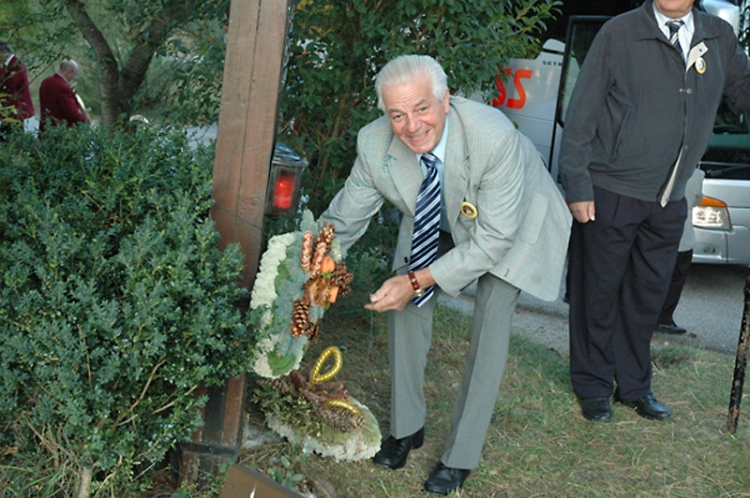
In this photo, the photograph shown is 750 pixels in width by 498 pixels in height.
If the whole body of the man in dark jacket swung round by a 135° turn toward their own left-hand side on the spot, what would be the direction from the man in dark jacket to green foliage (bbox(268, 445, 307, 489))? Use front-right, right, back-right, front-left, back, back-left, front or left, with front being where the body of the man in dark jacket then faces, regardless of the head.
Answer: back-left

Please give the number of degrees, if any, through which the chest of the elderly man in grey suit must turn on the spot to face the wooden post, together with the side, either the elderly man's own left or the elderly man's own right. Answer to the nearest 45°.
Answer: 0° — they already face it

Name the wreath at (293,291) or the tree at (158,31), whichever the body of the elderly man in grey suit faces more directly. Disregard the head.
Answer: the wreath

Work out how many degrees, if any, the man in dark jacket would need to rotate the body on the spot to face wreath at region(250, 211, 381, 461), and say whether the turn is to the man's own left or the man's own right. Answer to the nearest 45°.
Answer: approximately 90° to the man's own right

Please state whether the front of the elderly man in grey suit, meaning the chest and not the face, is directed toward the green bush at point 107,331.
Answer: yes

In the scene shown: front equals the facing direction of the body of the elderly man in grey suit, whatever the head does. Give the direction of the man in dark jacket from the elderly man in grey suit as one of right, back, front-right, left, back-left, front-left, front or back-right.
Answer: back

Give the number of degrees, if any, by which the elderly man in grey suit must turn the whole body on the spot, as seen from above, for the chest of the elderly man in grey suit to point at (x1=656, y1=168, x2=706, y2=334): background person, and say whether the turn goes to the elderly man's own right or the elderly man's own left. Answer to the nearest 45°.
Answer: approximately 180°

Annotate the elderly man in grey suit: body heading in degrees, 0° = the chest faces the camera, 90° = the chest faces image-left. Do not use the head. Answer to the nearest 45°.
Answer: approximately 45°

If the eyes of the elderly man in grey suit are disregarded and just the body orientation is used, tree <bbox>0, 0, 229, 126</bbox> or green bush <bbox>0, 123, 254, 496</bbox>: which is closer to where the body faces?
the green bush
